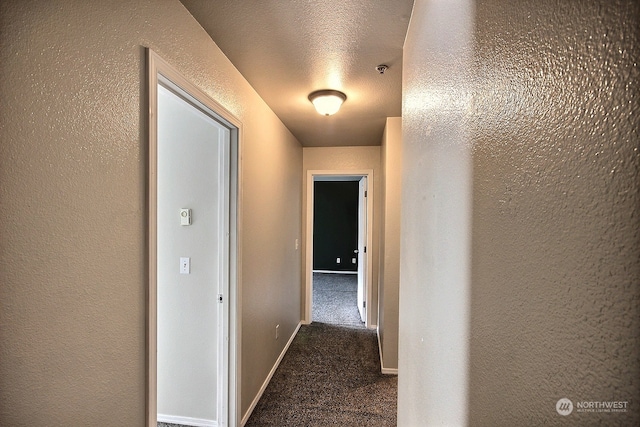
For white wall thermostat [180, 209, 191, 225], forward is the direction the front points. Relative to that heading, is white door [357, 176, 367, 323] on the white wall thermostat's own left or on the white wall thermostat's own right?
on the white wall thermostat's own left

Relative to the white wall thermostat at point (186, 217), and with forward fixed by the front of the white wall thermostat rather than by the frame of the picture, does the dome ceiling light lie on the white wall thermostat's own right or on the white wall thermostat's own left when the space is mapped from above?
on the white wall thermostat's own left

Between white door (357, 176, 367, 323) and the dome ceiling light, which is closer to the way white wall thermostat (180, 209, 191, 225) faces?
the dome ceiling light

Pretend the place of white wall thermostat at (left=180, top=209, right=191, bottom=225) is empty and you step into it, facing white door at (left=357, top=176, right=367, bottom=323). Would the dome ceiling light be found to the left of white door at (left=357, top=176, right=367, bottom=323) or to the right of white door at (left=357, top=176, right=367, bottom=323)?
right
